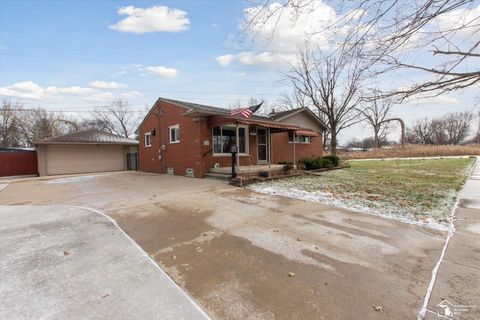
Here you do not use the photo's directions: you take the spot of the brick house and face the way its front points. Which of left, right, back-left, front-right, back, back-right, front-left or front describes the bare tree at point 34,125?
back

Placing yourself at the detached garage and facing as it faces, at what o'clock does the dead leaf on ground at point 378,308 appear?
The dead leaf on ground is roughly at 12 o'clock from the detached garage.

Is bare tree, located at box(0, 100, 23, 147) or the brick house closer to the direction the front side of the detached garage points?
the brick house

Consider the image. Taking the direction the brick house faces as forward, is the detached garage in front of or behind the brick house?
behind

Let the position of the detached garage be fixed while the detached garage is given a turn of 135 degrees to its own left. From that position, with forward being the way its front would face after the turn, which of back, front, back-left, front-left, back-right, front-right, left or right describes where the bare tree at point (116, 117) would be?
front-left

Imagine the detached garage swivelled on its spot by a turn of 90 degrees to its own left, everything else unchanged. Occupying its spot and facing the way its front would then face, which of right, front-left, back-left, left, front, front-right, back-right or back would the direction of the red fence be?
back

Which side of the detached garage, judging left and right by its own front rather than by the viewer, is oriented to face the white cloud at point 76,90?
back

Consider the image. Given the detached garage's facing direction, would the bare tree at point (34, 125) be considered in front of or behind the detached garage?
behind

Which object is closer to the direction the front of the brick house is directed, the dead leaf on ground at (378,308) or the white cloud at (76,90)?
the dead leaf on ground

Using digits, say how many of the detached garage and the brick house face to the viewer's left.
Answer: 0

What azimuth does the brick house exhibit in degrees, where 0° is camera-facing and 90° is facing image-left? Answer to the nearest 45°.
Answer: approximately 315°
